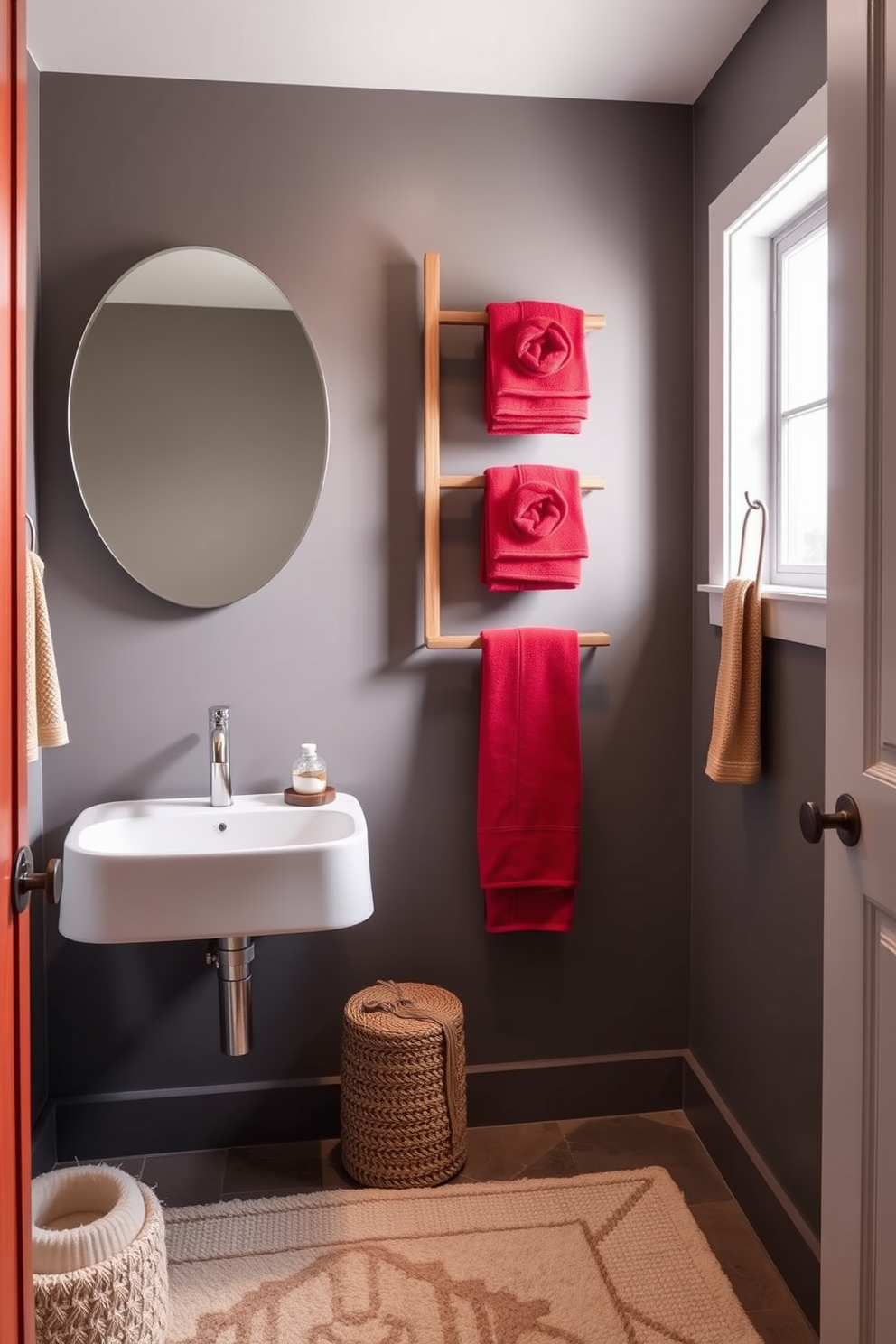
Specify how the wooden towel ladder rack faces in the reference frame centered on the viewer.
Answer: facing the viewer

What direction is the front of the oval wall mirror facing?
toward the camera

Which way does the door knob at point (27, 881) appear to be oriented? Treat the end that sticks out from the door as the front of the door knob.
to the viewer's right

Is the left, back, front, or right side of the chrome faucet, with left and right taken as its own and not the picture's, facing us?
front

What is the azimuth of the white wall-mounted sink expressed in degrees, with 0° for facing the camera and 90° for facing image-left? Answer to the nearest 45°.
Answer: approximately 0°

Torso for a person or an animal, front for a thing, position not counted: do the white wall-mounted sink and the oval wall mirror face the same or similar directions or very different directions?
same or similar directions

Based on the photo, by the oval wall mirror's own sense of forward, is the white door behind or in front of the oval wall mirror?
in front

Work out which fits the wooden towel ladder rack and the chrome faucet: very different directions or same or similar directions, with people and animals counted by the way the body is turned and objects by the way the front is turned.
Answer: same or similar directions
